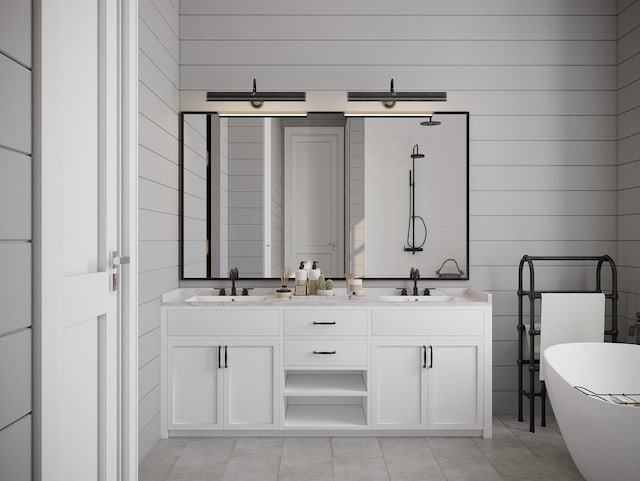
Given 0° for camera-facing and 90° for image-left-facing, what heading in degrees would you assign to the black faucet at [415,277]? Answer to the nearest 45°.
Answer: approximately 0°

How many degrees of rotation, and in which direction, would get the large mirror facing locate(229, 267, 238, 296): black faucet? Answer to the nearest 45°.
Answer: approximately 90° to its right

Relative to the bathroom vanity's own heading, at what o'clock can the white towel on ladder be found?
The white towel on ladder is roughly at 9 o'clock from the bathroom vanity.

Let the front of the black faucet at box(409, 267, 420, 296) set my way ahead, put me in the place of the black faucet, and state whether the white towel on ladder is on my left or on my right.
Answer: on my left
